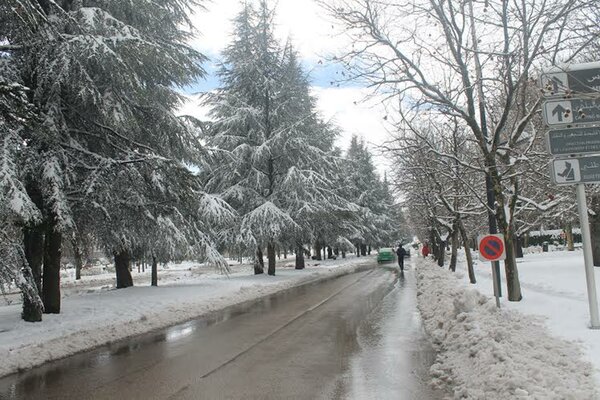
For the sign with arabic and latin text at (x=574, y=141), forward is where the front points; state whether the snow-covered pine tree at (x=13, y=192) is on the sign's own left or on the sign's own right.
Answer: on the sign's own right

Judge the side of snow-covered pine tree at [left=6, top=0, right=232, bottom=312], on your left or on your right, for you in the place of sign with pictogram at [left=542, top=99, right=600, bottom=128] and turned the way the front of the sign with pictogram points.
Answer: on your right

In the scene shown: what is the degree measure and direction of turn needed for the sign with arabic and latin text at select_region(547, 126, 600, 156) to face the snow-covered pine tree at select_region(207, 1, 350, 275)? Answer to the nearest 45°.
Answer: approximately 135° to its right

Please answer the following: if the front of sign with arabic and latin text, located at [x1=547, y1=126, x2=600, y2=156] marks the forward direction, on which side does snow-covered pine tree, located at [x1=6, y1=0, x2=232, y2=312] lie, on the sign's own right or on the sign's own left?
on the sign's own right

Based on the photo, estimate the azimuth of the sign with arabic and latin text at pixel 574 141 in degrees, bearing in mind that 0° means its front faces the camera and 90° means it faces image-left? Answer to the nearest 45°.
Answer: approximately 0°

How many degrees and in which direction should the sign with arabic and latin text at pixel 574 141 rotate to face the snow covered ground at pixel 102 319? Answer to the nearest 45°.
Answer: approximately 90° to its right

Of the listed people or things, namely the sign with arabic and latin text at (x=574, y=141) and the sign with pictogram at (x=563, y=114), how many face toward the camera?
2
